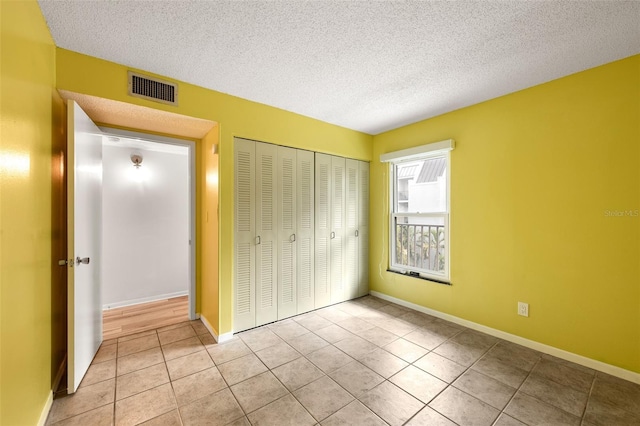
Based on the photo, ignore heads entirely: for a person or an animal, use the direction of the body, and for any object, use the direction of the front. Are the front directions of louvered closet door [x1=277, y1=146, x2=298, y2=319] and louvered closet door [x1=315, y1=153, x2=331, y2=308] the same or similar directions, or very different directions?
same or similar directions

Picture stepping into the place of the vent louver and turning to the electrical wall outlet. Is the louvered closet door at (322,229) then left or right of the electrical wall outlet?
left

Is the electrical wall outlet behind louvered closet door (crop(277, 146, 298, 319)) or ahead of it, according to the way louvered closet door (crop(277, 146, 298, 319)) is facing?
ahead

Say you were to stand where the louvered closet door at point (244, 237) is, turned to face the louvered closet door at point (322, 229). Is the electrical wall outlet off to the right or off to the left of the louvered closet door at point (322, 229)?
right

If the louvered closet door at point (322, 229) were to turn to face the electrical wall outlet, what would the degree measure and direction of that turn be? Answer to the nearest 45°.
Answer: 0° — it already faces it

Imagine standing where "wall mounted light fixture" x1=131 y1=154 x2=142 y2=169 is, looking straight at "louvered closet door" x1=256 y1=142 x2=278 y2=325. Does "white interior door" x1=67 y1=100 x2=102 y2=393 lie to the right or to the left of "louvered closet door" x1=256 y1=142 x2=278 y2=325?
right

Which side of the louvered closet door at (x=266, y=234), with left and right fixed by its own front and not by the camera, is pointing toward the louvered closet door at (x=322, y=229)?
left

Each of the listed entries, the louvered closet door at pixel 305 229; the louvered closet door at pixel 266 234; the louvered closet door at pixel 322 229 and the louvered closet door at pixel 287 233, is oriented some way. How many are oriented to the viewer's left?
0

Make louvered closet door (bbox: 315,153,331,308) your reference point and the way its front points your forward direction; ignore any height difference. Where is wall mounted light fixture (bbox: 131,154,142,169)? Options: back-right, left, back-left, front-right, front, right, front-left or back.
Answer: back-right

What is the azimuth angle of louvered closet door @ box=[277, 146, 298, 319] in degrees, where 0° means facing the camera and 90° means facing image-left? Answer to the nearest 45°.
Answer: approximately 315°

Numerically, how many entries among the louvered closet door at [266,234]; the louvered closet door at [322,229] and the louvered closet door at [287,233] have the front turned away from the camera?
0

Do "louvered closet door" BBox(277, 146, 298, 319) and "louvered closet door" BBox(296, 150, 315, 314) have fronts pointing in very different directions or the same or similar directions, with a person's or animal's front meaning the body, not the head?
same or similar directions

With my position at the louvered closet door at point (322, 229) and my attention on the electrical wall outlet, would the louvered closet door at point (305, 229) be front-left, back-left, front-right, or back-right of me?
back-right

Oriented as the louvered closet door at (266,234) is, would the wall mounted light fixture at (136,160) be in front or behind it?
behind

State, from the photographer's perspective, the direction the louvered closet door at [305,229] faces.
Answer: facing the viewer and to the right of the viewer

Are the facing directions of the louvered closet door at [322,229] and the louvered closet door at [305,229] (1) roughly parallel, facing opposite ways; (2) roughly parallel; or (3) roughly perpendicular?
roughly parallel
